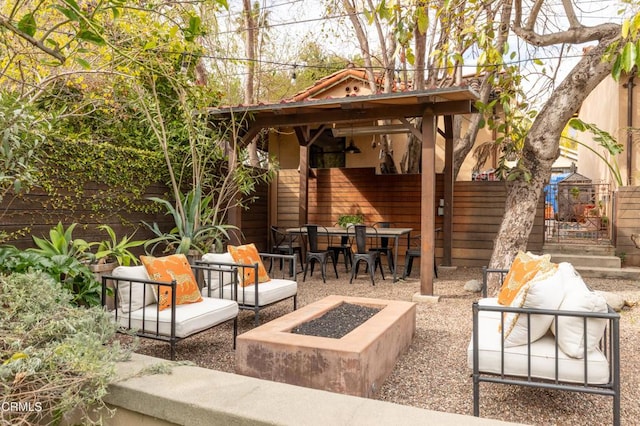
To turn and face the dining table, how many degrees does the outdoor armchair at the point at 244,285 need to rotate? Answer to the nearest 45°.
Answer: approximately 90° to its left

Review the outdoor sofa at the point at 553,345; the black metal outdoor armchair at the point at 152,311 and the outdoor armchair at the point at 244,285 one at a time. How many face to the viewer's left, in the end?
1

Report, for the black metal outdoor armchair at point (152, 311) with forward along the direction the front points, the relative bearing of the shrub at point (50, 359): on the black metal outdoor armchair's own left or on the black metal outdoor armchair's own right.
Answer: on the black metal outdoor armchair's own right

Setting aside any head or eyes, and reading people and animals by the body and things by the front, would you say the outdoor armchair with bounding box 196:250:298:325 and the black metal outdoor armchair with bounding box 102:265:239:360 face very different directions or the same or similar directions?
same or similar directions

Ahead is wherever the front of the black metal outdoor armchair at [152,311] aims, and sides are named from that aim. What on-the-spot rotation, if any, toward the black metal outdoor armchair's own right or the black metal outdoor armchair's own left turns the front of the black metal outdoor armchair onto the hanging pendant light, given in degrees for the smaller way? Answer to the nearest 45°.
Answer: approximately 90° to the black metal outdoor armchair's own left

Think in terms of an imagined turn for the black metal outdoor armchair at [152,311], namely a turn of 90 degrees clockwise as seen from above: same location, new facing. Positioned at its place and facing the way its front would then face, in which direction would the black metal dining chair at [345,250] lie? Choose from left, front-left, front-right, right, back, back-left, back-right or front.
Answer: back

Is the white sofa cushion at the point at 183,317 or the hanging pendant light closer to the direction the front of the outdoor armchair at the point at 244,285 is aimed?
the white sofa cushion

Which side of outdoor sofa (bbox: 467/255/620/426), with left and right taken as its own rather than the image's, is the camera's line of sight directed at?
left

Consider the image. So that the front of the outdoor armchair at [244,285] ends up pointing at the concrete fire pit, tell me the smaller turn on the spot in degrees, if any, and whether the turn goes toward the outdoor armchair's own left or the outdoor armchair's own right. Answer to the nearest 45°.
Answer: approximately 45° to the outdoor armchair's own right

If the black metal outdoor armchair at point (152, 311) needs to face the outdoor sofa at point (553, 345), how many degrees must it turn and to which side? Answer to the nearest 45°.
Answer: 0° — it already faces it

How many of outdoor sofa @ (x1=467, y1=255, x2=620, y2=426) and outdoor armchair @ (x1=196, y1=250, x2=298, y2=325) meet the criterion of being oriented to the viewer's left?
1

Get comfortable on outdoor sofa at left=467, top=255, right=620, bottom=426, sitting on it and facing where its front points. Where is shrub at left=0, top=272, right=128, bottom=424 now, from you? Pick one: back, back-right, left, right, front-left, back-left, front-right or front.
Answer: front-left

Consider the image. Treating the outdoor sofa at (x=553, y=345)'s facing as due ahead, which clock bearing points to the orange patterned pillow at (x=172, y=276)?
The orange patterned pillow is roughly at 12 o'clock from the outdoor sofa.

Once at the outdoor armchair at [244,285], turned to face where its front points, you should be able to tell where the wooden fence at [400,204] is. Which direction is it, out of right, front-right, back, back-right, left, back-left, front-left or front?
left

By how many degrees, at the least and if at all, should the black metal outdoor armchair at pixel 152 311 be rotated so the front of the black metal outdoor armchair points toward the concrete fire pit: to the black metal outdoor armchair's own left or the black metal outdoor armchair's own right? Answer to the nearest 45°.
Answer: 0° — it already faces it

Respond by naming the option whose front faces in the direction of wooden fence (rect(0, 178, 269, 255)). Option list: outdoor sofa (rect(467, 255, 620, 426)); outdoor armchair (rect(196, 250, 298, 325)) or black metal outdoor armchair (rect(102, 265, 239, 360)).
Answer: outdoor sofa (rect(467, 255, 620, 426))
